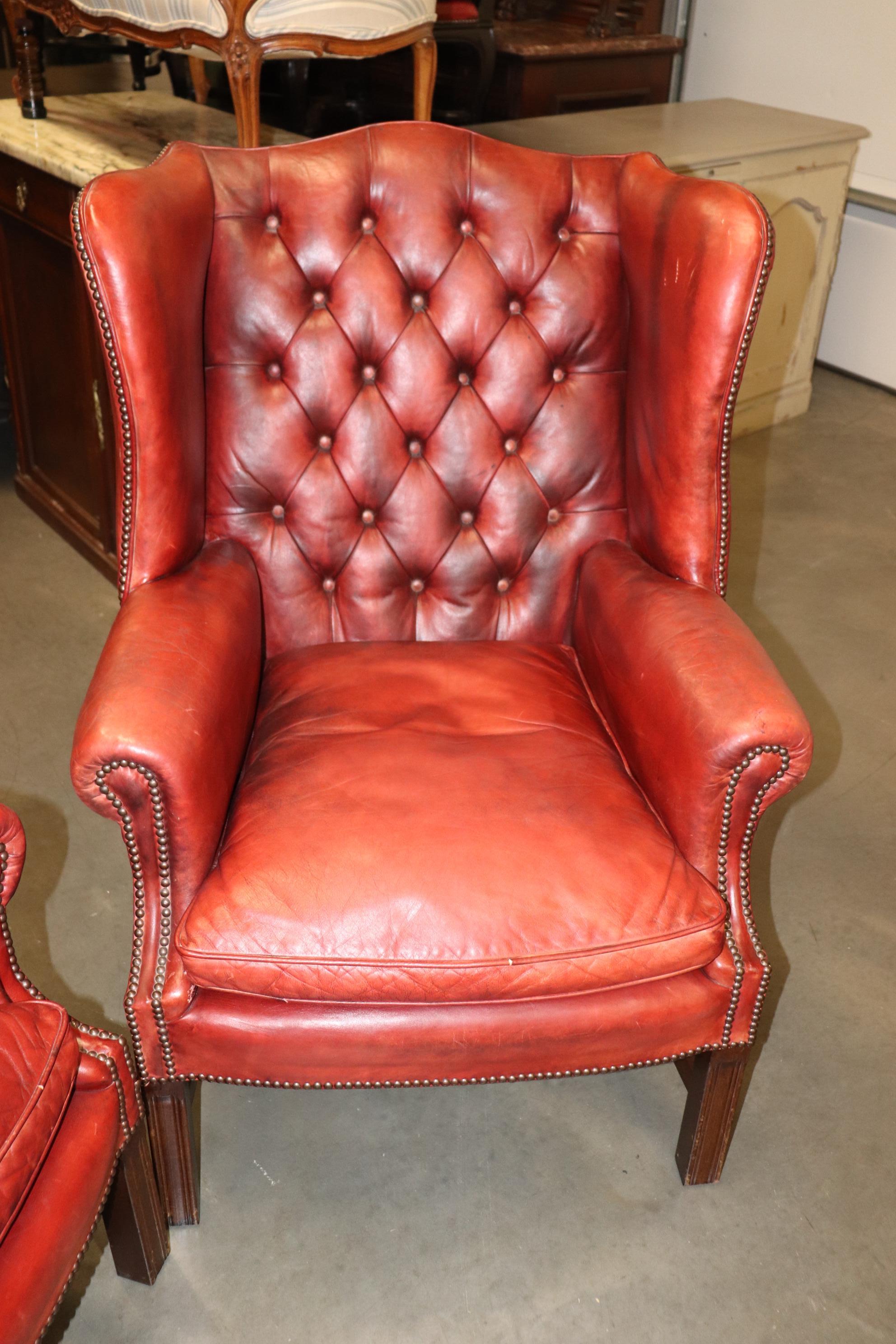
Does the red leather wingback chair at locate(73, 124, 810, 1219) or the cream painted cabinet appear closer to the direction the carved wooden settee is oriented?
the red leather wingback chair

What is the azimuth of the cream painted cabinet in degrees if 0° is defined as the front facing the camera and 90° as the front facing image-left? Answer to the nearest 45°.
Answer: approximately 315°

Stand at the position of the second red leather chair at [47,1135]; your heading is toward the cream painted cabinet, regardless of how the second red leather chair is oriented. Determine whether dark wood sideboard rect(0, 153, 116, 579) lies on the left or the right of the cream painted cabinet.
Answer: left

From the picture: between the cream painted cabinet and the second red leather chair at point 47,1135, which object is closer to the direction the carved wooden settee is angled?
the second red leather chair

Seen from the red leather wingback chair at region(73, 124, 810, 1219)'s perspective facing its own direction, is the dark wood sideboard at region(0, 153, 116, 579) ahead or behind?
behind

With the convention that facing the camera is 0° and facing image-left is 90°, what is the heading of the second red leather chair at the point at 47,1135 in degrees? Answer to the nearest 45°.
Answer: approximately 315°

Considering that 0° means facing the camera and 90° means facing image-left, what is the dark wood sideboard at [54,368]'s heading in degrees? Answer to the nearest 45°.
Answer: approximately 45°

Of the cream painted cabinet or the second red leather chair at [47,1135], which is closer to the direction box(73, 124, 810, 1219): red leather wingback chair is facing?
the second red leather chair
